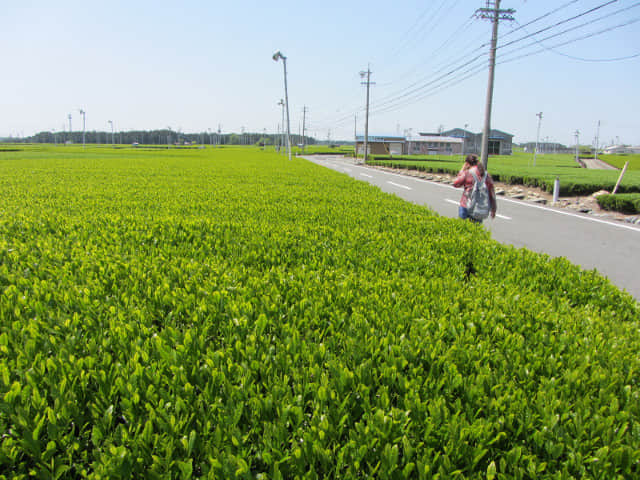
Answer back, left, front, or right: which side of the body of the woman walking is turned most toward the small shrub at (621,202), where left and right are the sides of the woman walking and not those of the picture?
right

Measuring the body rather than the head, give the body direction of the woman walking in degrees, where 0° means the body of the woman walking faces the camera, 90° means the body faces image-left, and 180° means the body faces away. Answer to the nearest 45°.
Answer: approximately 135°
